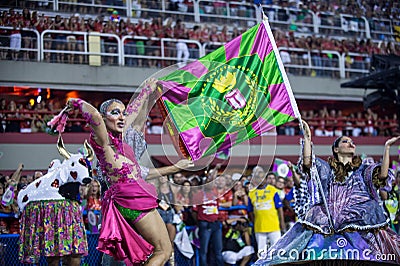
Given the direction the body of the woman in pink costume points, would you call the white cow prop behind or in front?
behind

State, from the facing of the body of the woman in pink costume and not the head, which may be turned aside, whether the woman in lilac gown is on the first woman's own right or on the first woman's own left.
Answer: on the first woman's own left

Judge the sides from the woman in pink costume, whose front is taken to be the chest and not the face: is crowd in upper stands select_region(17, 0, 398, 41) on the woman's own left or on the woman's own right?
on the woman's own left

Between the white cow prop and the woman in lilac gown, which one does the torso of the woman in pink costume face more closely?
the woman in lilac gown

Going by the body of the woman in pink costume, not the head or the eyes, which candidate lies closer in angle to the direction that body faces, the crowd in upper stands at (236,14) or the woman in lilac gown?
the woman in lilac gown

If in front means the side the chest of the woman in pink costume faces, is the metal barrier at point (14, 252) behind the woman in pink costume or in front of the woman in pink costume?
behind

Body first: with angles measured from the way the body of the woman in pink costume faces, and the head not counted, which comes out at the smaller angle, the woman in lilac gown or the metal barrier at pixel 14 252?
the woman in lilac gown
